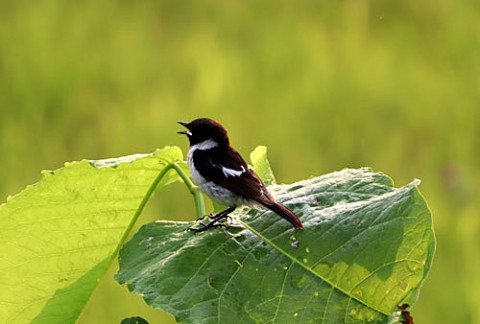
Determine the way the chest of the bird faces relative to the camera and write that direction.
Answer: to the viewer's left
